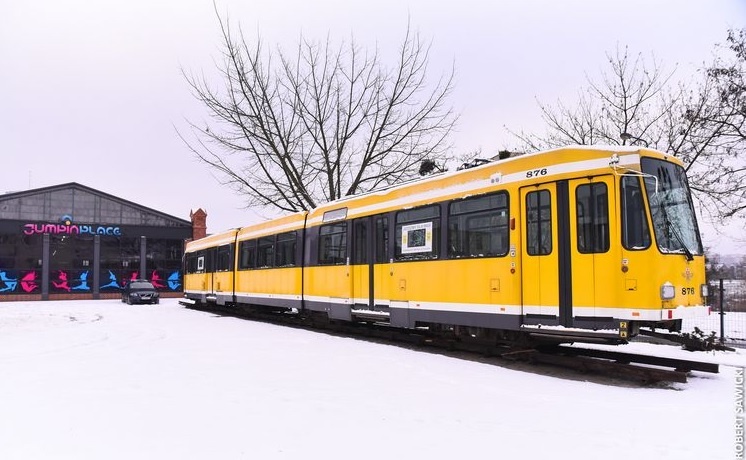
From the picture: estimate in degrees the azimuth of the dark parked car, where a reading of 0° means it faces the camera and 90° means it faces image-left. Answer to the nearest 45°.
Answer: approximately 315°

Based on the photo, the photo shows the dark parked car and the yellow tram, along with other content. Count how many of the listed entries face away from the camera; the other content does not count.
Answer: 0

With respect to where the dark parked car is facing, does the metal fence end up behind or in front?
in front

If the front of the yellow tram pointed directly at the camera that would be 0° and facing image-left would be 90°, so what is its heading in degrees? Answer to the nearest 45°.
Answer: approximately 315°

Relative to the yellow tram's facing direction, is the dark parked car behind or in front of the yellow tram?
behind

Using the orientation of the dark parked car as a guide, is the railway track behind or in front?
in front

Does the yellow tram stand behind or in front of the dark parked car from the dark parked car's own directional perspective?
in front
